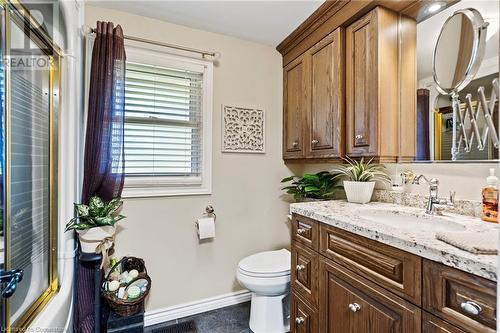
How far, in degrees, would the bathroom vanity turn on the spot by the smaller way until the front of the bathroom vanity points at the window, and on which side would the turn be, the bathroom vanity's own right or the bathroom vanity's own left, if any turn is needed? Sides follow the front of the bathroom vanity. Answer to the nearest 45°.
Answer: approximately 45° to the bathroom vanity's own right

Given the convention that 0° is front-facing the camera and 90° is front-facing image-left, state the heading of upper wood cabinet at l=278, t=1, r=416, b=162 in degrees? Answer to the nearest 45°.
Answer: approximately 45°

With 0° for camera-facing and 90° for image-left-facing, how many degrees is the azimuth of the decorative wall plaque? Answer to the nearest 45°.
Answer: approximately 315°

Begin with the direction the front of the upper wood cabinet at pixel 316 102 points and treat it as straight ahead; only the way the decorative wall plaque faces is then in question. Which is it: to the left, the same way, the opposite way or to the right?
to the left

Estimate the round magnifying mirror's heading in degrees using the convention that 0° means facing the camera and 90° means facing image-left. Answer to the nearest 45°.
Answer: approximately 45°

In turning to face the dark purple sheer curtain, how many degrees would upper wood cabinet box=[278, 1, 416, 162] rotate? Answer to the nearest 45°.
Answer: approximately 45° to its right

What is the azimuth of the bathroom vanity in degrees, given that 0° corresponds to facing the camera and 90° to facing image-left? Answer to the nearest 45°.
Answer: approximately 45°

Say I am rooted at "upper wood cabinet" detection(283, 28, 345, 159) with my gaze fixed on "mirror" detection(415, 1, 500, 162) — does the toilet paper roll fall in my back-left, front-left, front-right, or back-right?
back-right
